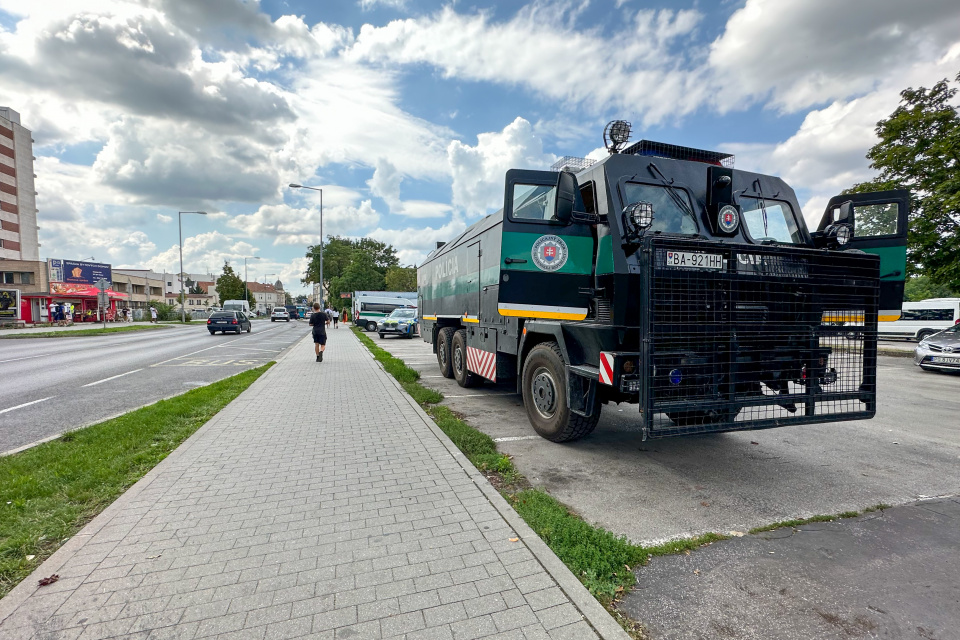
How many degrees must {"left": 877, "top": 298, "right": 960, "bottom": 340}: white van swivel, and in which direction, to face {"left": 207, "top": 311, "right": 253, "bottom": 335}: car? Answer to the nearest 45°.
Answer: approximately 45° to its left

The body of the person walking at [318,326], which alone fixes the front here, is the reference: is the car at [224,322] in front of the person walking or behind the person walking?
in front

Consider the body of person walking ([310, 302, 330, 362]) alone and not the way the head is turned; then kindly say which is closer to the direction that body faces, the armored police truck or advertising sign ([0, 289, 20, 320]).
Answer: the advertising sign

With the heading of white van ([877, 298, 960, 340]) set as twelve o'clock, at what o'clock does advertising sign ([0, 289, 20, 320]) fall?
The advertising sign is roughly at 11 o'clock from the white van.

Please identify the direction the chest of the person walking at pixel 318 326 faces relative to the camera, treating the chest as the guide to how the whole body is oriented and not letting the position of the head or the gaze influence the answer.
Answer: away from the camera

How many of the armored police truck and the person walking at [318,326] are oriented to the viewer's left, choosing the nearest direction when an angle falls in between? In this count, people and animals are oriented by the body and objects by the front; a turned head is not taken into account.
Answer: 0

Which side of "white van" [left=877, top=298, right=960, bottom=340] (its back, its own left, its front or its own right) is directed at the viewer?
left

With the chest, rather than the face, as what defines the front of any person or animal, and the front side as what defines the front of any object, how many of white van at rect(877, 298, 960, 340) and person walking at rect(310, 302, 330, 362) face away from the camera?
1

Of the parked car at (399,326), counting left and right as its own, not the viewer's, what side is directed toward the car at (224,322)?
right

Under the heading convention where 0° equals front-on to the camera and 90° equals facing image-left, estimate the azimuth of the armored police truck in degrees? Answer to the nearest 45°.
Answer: approximately 315°

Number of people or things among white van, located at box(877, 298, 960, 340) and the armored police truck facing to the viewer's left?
1

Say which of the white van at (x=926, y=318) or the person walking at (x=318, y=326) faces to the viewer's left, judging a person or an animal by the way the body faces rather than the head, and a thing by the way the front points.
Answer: the white van

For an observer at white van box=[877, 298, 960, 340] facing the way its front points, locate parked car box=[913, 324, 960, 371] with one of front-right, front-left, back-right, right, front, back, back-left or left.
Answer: left

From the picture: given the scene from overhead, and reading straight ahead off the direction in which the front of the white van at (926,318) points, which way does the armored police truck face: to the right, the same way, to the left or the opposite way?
the opposite way

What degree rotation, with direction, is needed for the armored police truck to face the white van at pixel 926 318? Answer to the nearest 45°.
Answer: approximately 90° to its left

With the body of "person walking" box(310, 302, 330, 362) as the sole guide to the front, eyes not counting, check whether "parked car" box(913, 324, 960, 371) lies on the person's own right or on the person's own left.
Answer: on the person's own right
